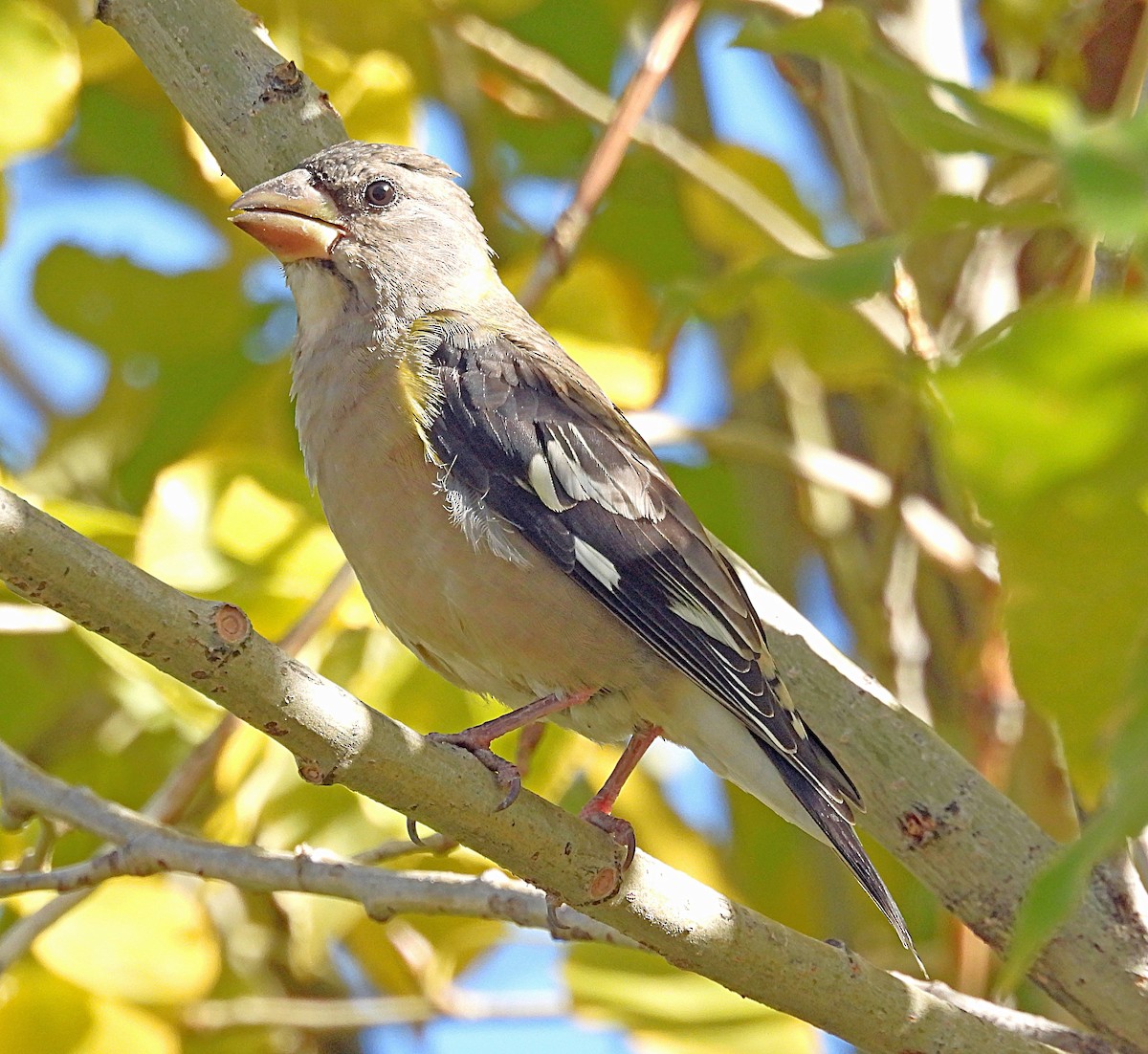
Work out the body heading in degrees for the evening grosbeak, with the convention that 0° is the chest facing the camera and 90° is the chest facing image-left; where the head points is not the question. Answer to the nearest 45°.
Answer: approximately 90°

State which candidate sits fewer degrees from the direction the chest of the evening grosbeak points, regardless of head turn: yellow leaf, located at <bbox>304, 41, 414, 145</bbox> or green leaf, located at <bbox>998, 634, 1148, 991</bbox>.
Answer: the yellow leaf

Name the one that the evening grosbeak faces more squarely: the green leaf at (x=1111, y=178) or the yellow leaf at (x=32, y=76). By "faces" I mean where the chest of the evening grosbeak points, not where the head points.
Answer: the yellow leaf

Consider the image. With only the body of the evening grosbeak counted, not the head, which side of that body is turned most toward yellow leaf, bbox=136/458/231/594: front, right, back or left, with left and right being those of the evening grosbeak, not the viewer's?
front
